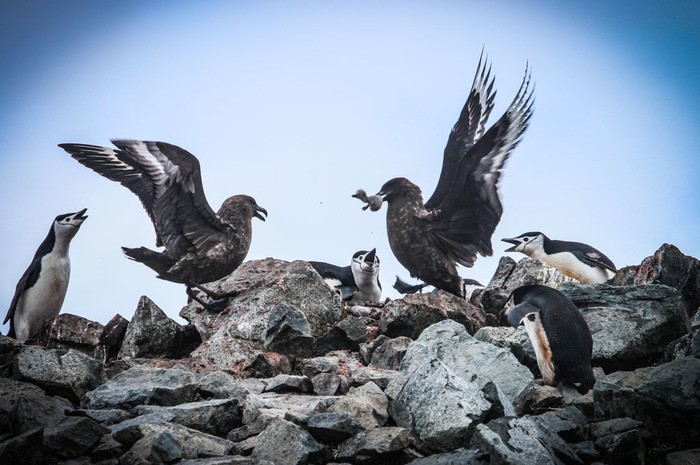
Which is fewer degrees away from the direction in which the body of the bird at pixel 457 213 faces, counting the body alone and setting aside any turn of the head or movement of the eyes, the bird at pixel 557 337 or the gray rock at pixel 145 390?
the gray rock

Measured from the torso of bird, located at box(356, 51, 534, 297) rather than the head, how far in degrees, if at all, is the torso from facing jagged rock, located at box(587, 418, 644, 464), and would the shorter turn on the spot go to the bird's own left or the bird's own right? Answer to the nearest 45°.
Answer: approximately 90° to the bird's own left

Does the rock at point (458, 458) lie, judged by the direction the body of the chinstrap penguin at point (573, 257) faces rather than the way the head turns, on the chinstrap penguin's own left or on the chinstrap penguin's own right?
on the chinstrap penguin's own left

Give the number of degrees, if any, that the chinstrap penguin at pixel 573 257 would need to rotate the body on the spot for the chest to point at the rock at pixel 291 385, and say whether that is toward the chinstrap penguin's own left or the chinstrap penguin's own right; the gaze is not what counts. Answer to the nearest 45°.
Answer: approximately 90° to the chinstrap penguin's own left

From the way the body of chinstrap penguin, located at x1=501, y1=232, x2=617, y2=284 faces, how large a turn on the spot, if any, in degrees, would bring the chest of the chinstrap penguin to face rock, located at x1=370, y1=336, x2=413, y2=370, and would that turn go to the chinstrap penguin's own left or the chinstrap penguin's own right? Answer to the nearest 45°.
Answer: approximately 90° to the chinstrap penguin's own left

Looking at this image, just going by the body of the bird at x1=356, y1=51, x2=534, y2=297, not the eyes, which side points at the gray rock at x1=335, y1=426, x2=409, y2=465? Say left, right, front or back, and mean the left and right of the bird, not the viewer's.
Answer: left

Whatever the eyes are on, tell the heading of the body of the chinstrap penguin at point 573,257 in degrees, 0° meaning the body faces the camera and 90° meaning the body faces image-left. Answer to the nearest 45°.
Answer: approximately 90°

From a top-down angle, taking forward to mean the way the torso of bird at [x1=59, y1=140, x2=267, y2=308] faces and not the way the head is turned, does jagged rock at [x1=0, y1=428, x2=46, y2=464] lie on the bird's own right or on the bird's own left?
on the bird's own right

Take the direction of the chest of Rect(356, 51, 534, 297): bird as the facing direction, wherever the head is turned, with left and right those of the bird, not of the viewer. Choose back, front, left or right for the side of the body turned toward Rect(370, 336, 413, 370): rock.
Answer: left

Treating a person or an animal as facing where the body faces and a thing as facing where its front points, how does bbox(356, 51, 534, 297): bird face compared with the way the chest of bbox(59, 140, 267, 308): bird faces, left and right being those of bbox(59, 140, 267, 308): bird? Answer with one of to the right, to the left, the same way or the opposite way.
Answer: the opposite way

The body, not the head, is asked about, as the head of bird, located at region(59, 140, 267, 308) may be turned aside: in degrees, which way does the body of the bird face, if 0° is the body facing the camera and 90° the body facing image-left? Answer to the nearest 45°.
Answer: approximately 270°

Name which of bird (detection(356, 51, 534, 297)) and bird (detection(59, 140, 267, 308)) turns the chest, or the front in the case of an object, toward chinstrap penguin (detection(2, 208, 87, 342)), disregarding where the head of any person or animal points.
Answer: bird (detection(356, 51, 534, 297))

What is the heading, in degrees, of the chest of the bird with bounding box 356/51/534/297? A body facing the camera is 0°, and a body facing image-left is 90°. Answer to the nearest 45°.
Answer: approximately 90°

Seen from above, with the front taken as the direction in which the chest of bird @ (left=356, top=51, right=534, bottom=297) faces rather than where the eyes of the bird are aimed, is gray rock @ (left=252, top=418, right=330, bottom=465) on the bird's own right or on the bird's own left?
on the bird's own left
